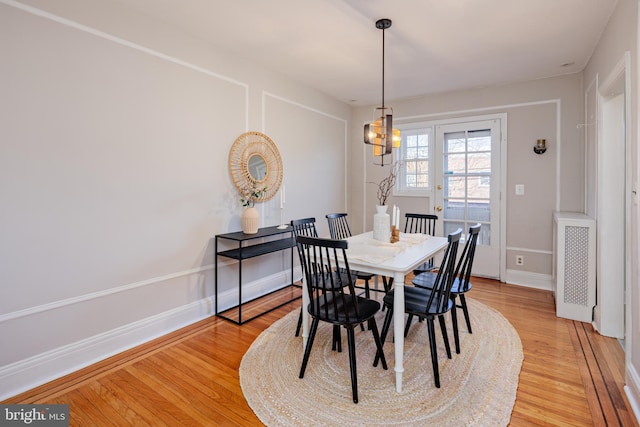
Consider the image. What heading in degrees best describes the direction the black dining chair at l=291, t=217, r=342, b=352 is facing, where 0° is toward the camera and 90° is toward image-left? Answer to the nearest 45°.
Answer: approximately 315°

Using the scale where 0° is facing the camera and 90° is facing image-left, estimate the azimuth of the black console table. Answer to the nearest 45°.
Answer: approximately 315°

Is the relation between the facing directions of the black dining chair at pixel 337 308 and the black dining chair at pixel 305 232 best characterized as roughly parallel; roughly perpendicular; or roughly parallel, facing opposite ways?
roughly perpendicular

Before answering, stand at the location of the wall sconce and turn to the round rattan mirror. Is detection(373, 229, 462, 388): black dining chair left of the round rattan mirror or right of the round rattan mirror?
left

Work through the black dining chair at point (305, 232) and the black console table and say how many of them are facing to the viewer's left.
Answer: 0

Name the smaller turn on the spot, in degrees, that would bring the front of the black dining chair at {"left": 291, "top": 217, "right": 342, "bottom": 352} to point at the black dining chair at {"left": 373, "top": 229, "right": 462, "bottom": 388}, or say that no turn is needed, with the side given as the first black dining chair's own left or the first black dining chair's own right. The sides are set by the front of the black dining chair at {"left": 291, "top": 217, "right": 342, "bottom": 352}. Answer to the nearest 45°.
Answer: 0° — it already faces it

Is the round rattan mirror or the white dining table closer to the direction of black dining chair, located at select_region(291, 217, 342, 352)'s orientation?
the white dining table

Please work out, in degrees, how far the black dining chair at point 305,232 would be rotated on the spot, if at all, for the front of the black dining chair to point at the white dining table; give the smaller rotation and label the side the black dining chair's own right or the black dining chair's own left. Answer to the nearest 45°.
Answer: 0° — it already faces it

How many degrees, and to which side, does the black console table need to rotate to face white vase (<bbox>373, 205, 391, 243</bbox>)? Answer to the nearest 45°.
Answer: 0° — it already faces it

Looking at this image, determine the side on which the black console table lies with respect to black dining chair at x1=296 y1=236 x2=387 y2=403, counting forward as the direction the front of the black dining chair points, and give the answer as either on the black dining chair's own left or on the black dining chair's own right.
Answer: on the black dining chair's own left

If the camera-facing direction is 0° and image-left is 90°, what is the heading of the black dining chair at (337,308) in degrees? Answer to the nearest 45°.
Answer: approximately 225°

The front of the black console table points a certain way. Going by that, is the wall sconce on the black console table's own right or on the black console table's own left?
on the black console table's own left

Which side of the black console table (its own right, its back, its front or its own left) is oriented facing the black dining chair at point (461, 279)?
front

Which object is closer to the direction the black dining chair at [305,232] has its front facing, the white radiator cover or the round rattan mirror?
the white radiator cover

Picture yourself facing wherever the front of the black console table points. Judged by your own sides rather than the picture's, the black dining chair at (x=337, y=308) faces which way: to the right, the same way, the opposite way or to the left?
to the left
